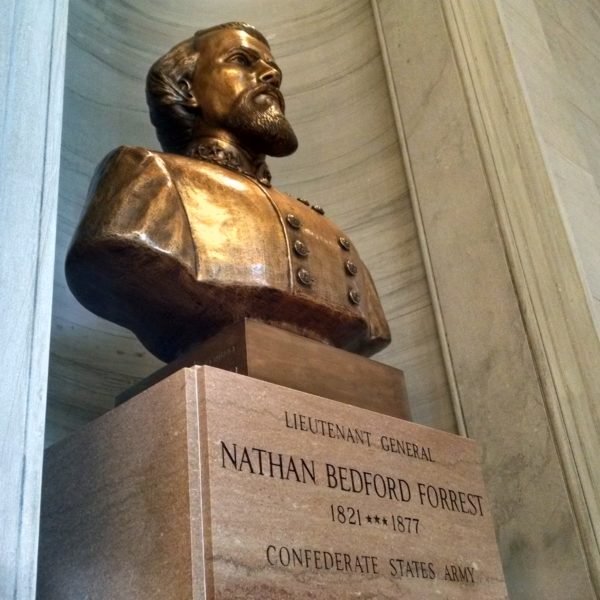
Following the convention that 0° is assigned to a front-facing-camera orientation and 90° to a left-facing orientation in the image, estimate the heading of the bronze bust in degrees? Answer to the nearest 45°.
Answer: approximately 315°
